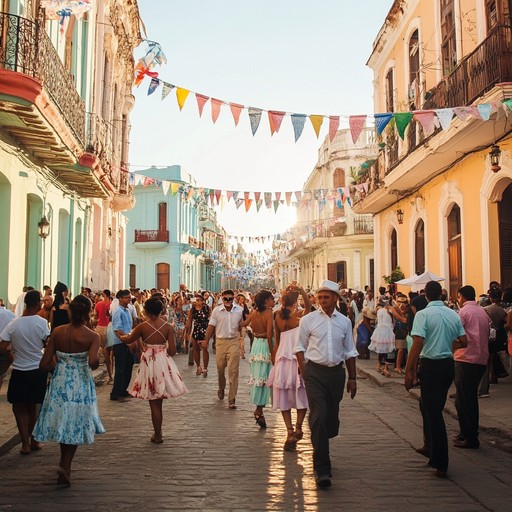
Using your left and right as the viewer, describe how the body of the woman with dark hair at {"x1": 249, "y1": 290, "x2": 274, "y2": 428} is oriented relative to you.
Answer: facing away from the viewer and to the right of the viewer

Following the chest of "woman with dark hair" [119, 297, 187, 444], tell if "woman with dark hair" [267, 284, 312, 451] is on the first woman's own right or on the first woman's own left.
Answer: on the first woman's own right

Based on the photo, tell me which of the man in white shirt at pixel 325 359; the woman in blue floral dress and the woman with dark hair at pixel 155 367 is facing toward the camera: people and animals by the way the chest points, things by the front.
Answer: the man in white shirt

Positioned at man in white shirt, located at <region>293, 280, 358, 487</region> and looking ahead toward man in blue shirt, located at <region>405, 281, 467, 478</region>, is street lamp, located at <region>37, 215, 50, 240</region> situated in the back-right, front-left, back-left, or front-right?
back-left

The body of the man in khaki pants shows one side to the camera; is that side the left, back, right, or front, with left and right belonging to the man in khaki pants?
front

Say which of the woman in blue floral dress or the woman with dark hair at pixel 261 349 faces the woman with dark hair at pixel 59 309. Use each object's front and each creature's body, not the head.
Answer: the woman in blue floral dress

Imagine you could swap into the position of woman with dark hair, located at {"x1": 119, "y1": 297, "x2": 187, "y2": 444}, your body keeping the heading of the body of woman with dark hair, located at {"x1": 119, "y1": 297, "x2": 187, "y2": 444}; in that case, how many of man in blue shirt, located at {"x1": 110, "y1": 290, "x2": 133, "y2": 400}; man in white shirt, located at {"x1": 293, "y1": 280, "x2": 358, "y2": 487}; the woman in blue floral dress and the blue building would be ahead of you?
2

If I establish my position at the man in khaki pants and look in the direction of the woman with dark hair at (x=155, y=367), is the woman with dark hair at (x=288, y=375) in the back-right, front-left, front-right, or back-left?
front-left

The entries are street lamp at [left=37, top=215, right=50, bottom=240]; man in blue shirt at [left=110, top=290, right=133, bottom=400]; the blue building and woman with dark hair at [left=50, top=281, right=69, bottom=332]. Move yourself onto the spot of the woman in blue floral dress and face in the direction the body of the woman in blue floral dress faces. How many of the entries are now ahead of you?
4

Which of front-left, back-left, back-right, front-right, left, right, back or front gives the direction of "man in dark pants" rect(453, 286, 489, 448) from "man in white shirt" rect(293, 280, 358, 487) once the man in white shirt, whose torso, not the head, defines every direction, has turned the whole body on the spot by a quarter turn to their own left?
front-left

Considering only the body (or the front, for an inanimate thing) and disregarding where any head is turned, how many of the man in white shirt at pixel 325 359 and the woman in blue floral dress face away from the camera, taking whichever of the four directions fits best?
1

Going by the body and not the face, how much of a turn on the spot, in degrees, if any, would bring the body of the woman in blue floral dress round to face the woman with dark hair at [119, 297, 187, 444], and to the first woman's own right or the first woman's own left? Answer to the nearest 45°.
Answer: approximately 45° to the first woman's own right

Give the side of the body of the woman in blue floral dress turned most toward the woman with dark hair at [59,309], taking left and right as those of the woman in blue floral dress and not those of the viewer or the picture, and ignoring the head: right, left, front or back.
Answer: front

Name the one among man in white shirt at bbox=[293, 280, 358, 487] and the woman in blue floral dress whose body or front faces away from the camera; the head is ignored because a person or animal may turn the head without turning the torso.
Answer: the woman in blue floral dress

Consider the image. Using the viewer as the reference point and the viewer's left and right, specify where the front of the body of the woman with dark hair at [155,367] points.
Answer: facing away from the viewer

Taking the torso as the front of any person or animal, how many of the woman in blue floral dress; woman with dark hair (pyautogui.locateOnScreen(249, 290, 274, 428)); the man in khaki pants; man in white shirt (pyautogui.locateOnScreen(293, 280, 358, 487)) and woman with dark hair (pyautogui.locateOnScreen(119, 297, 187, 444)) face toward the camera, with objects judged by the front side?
2

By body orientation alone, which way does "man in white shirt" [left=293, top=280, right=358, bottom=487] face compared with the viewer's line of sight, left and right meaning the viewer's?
facing the viewer

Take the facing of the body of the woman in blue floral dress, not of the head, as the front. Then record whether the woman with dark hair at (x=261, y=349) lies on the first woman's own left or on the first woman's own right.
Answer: on the first woman's own right
